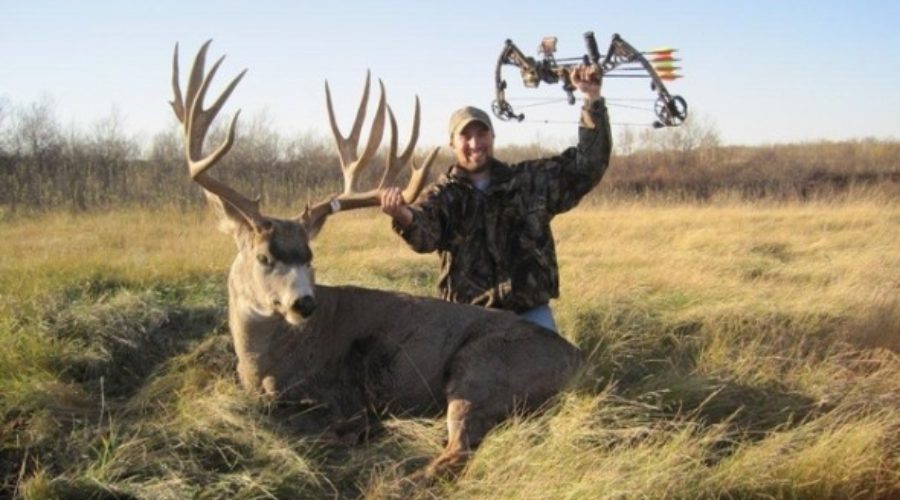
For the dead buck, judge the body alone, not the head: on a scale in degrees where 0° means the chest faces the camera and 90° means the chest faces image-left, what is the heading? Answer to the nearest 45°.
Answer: approximately 90°

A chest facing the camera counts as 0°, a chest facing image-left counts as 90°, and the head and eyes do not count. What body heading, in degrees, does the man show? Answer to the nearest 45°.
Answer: approximately 0°
